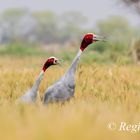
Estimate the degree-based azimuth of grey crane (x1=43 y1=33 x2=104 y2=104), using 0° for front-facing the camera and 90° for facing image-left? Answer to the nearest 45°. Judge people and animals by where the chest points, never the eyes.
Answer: approximately 270°
